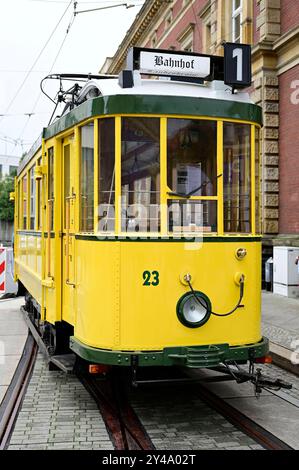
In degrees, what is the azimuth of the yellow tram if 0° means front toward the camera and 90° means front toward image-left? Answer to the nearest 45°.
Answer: approximately 315°
